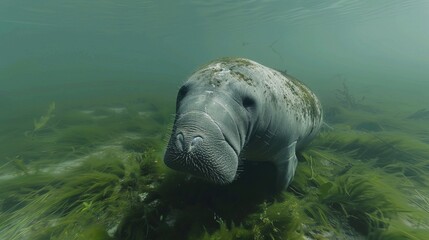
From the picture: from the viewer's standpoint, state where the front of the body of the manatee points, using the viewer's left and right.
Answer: facing the viewer and to the left of the viewer
